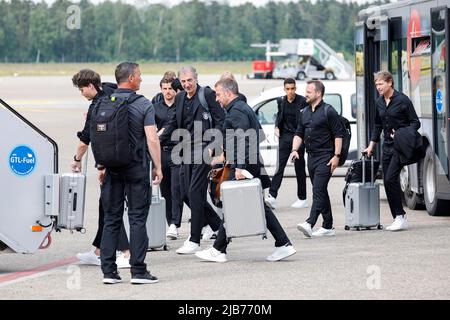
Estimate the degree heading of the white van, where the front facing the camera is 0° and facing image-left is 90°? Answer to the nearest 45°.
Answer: approximately 90°

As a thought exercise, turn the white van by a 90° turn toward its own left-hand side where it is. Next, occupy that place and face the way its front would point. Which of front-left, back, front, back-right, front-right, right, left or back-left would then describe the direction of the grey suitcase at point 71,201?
front

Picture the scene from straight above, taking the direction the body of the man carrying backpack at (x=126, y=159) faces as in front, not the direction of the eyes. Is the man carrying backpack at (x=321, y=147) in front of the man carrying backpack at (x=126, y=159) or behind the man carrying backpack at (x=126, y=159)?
in front

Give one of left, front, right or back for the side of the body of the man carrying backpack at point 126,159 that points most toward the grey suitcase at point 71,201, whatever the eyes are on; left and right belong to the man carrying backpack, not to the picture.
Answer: left

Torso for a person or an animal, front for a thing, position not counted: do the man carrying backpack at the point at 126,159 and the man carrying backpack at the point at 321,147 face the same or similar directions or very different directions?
very different directions

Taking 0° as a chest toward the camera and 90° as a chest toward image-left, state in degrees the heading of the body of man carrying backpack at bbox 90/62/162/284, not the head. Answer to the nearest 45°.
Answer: approximately 225°

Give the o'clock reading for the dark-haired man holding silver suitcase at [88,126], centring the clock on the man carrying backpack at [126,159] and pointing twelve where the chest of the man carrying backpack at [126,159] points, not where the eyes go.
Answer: the dark-haired man holding silver suitcase at [88,126] is roughly at 10 o'clock from the man carrying backpack at [126,159].

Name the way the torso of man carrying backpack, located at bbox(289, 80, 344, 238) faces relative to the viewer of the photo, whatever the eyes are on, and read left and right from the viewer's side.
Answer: facing the viewer and to the left of the viewer

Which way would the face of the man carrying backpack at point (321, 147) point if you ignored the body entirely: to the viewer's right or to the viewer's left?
to the viewer's left
